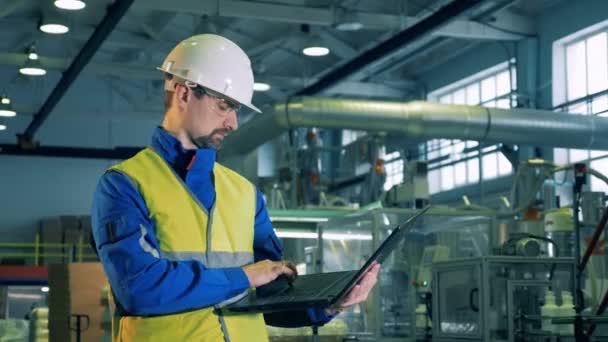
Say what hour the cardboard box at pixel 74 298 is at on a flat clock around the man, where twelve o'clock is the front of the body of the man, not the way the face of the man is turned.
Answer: The cardboard box is roughly at 7 o'clock from the man.

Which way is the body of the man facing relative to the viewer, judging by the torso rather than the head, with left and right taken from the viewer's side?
facing the viewer and to the right of the viewer

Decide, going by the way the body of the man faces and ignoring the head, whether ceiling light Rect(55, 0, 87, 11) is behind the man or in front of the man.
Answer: behind

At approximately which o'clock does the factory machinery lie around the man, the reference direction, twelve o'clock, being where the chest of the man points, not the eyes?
The factory machinery is roughly at 8 o'clock from the man.

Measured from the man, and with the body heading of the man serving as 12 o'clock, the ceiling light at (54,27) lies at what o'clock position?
The ceiling light is roughly at 7 o'clock from the man.

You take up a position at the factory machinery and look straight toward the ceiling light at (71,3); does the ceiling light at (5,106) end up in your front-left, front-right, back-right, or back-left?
front-right

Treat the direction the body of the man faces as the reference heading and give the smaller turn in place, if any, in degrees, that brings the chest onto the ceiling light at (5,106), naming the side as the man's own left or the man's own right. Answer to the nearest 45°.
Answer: approximately 135° to the man's own left

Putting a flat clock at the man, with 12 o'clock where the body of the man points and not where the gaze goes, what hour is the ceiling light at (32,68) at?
The ceiling light is roughly at 7 o'clock from the man.

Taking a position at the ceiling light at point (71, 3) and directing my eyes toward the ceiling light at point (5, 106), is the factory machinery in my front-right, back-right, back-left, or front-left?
back-right

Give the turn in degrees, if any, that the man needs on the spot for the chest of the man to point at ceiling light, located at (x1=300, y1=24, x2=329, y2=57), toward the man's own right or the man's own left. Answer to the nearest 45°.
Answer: approximately 135° to the man's own left
